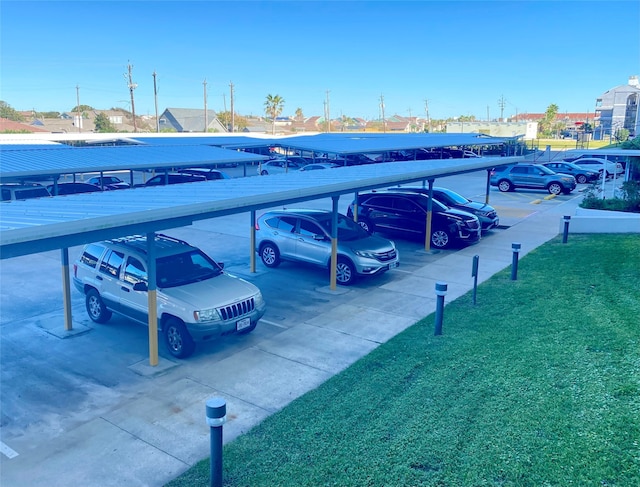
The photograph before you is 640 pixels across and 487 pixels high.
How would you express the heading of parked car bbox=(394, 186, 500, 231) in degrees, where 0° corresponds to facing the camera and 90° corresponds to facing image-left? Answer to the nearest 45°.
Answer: approximately 315°

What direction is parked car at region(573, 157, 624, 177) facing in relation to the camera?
to the viewer's right

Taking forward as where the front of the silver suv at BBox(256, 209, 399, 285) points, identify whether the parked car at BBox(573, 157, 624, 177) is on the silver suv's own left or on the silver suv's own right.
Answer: on the silver suv's own left

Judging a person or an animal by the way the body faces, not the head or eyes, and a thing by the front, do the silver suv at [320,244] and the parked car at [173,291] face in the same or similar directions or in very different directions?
same or similar directions

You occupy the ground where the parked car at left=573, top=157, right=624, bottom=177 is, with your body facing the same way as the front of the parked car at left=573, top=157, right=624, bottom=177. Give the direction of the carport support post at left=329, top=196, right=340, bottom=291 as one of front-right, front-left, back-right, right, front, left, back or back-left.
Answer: right

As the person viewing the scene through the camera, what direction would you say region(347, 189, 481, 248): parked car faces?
facing the viewer and to the right of the viewer

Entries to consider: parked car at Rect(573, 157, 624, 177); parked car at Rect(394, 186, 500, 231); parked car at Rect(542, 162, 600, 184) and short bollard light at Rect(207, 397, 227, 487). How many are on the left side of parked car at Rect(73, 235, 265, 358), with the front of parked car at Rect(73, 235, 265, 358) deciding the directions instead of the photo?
3

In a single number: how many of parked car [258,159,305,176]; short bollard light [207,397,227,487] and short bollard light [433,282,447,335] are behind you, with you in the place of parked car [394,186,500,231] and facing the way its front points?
1

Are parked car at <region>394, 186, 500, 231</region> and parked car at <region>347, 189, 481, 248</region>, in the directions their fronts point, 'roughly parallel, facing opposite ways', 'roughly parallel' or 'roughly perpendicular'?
roughly parallel

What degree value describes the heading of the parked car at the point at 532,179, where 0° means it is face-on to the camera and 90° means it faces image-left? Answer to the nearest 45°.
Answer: approximately 270°

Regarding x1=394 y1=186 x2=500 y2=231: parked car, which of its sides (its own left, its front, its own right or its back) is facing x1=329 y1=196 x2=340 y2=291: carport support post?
right

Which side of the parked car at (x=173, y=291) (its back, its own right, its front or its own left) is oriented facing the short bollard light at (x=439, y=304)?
front

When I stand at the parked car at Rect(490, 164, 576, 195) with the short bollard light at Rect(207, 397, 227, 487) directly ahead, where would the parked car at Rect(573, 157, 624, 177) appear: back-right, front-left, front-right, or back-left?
back-left
